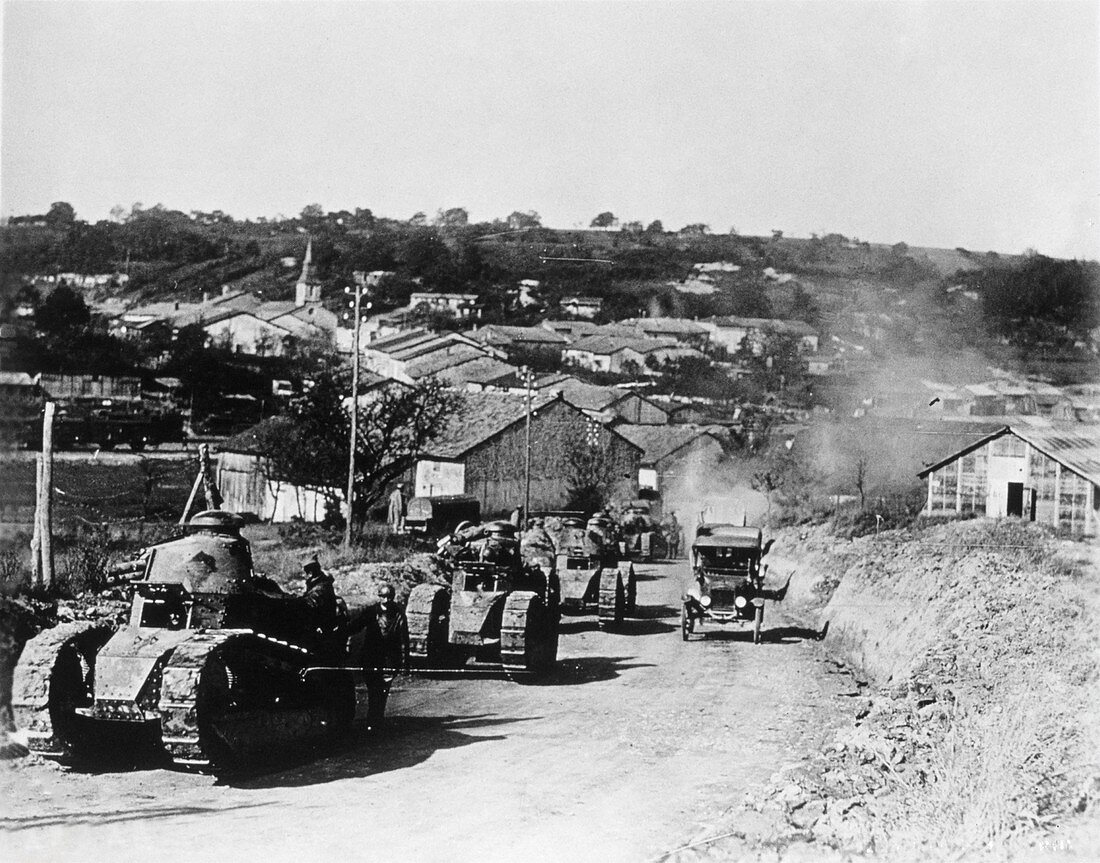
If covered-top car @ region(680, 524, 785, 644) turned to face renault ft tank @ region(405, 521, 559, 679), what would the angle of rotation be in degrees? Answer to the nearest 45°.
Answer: approximately 45° to its right

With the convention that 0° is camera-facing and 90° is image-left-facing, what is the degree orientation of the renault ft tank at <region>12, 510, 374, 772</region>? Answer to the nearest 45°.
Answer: approximately 45°

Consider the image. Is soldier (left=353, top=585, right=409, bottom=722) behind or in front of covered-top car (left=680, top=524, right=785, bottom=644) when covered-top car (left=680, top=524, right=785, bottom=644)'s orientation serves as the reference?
in front

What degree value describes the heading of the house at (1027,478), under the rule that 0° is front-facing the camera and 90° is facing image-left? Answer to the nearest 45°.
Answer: approximately 45°

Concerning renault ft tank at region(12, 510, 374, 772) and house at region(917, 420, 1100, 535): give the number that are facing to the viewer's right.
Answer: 0

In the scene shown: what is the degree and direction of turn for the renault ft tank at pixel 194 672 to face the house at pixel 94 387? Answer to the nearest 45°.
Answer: approximately 135° to its right

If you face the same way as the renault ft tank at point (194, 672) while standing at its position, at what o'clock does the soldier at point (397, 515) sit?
The soldier is roughly at 5 o'clock from the renault ft tank.

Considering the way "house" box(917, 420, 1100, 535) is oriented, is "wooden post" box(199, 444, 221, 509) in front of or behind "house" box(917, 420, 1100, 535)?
in front

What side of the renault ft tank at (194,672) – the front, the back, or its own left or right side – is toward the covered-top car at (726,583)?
back
